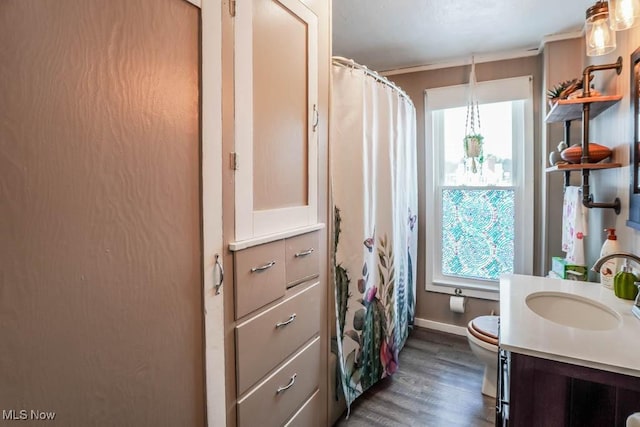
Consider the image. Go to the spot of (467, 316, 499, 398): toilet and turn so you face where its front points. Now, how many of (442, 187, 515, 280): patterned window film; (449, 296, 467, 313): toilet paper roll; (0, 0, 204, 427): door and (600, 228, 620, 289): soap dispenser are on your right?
2

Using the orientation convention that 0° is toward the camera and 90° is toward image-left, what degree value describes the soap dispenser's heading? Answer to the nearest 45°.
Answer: approximately 45°

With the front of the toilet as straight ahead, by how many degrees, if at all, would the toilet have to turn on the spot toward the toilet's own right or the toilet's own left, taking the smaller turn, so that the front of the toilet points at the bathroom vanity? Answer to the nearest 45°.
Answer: approximately 90° to the toilet's own left

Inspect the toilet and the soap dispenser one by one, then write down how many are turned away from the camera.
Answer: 0
